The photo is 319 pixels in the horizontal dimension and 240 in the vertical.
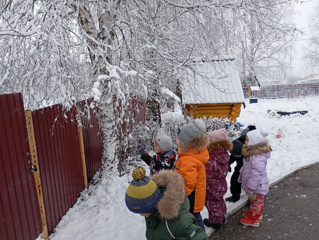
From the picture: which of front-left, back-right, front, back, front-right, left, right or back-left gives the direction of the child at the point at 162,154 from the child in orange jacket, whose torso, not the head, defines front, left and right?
front

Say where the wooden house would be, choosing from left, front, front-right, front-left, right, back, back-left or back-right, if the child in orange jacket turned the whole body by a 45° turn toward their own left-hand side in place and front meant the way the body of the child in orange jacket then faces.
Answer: right

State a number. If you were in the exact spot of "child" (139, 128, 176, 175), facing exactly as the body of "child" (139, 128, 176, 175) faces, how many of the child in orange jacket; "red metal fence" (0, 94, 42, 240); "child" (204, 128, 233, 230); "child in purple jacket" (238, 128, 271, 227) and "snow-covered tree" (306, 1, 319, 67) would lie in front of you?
1

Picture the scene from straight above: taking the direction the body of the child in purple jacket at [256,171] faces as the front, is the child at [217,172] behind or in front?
in front

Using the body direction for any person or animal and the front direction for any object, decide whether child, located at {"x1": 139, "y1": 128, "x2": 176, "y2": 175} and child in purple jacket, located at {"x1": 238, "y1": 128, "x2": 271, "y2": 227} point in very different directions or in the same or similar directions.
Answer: same or similar directions

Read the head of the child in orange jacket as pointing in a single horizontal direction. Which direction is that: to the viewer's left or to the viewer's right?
to the viewer's left

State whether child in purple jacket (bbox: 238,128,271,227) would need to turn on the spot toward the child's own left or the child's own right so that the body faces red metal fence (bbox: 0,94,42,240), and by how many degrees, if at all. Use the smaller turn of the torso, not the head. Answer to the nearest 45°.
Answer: approximately 45° to the child's own left

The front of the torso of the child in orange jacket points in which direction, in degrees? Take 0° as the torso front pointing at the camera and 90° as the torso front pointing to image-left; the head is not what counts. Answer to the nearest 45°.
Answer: approximately 135°

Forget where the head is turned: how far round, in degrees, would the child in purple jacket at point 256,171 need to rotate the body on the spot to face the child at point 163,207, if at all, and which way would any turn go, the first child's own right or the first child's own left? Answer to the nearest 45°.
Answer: approximately 90° to the first child's own left
